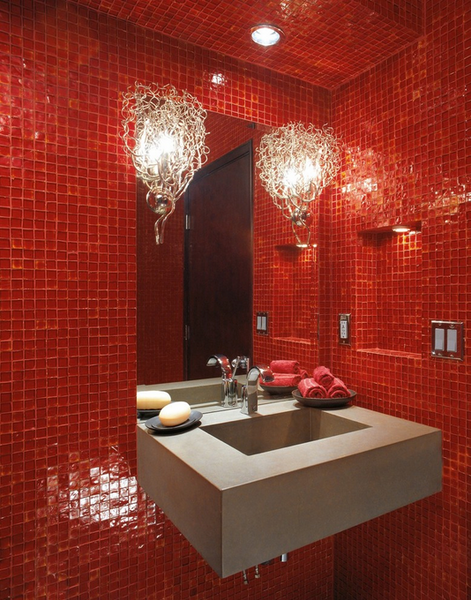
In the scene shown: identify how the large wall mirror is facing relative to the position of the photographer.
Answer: facing the viewer and to the right of the viewer

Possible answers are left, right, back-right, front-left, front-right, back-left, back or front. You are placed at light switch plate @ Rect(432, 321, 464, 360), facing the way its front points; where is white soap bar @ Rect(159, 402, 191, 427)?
front

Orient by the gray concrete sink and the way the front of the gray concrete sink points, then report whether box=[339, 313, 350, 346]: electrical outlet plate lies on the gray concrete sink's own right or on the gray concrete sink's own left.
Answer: on the gray concrete sink's own left

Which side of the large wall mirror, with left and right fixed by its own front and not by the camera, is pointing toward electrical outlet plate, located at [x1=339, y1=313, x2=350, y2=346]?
left

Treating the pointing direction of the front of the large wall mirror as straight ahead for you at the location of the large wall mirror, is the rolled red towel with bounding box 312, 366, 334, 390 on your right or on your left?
on your left

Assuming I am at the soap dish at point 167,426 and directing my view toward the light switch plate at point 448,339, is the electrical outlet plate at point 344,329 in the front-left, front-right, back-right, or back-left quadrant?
front-left

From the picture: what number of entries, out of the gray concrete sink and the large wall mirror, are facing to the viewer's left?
0

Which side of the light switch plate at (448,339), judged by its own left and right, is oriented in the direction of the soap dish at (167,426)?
front

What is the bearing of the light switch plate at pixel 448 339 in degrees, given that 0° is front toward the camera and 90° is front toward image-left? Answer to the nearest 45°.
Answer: approximately 45°

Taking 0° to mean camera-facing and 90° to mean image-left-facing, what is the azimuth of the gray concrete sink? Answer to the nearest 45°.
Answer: approximately 315°
